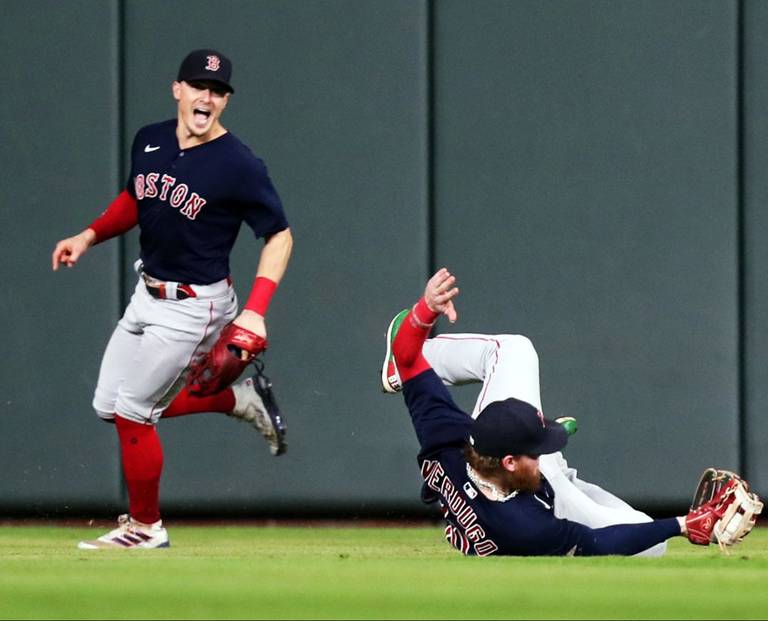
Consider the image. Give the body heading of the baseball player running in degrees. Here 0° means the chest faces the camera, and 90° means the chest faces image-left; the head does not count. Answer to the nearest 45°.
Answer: approximately 45°

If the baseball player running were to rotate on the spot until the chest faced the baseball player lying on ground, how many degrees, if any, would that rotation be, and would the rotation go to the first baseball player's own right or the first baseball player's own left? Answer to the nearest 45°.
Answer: approximately 90° to the first baseball player's own left
